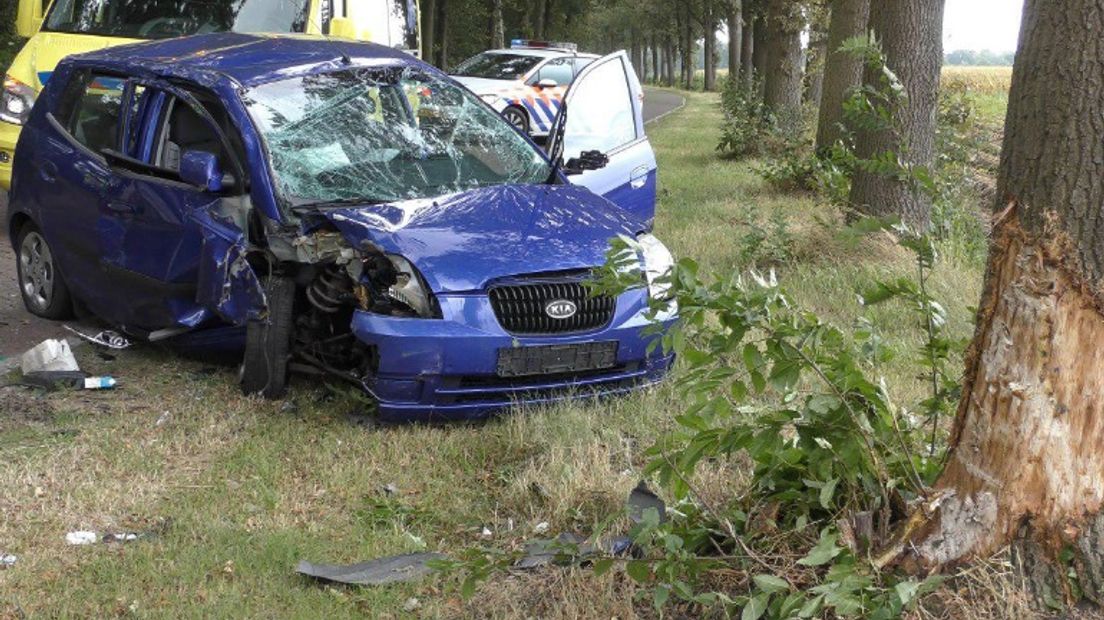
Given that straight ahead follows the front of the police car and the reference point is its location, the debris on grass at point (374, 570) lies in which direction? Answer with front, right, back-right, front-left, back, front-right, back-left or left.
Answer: front-left

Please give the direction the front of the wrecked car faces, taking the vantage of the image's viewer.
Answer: facing the viewer and to the right of the viewer

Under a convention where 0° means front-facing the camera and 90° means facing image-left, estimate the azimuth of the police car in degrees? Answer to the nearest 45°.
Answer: approximately 45°

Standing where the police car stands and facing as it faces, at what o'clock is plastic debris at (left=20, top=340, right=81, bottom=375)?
The plastic debris is roughly at 11 o'clock from the police car.

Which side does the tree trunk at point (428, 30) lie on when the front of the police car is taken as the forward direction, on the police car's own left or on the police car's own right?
on the police car's own right

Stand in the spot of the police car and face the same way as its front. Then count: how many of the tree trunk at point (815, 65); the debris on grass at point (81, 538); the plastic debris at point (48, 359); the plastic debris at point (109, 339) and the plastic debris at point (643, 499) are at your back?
1

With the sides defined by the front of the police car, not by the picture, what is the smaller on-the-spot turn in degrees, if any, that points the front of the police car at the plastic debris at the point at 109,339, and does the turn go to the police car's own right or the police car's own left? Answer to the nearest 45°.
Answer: approximately 45° to the police car's own left

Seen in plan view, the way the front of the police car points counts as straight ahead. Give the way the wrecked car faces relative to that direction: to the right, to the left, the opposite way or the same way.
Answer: to the left

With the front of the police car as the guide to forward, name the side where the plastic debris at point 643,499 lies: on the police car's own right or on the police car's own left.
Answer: on the police car's own left

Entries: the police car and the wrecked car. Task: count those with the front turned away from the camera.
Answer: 0
